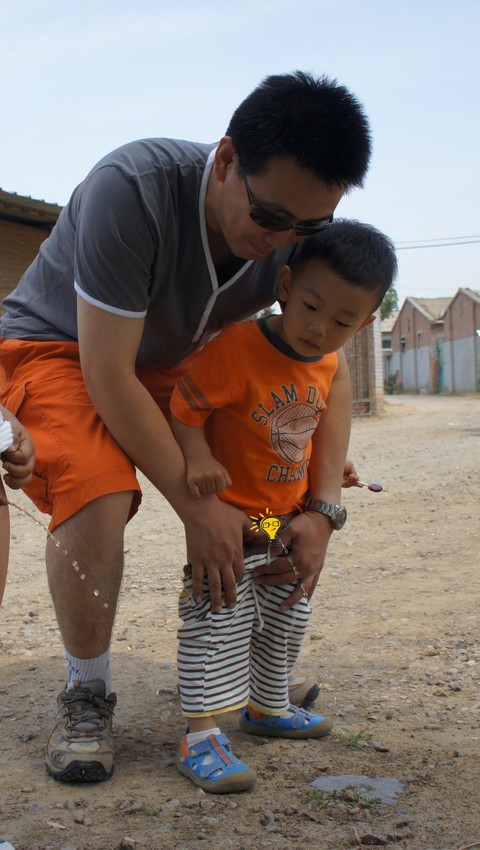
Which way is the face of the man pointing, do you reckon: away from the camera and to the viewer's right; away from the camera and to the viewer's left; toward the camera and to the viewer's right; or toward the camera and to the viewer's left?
toward the camera and to the viewer's right

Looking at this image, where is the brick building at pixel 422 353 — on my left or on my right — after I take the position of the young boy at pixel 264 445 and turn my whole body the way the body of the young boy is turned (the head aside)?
on my left

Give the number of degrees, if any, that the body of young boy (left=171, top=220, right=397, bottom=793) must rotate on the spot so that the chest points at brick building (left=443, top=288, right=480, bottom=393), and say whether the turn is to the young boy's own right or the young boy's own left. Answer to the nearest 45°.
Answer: approximately 135° to the young boy's own left

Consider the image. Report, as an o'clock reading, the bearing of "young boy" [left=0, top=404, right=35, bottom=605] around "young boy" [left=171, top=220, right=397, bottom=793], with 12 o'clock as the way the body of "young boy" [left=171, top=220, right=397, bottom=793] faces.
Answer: "young boy" [left=0, top=404, right=35, bottom=605] is roughly at 3 o'clock from "young boy" [left=171, top=220, right=397, bottom=793].

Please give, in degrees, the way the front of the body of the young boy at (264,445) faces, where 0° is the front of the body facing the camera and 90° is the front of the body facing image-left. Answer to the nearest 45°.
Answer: approximately 315°

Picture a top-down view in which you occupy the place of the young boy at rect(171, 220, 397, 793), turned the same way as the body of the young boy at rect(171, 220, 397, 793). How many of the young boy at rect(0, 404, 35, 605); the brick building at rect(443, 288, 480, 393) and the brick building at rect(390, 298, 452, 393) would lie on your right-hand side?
1
